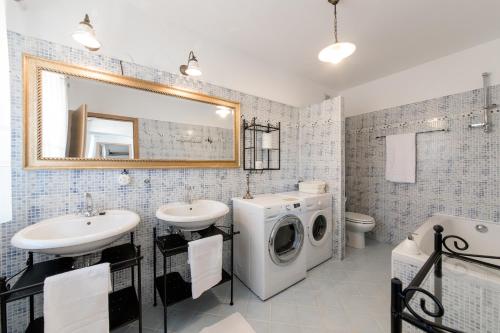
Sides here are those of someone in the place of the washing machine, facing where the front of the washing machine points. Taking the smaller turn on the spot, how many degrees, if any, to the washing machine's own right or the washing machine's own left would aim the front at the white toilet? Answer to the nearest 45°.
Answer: approximately 90° to the washing machine's own left

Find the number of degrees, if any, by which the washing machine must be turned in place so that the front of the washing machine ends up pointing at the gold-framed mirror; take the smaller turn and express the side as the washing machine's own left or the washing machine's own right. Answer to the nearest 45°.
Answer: approximately 135° to the washing machine's own right

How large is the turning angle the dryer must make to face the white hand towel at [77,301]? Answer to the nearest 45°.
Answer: approximately 90° to its right

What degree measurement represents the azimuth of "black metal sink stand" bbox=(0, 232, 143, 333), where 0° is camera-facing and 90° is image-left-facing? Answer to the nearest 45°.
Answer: approximately 315°

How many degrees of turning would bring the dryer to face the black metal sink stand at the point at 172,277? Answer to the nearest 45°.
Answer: approximately 90° to its right

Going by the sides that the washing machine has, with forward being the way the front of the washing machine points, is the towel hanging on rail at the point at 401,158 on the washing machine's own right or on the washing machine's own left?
on the washing machine's own left

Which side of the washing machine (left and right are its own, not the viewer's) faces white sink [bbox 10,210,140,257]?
right
